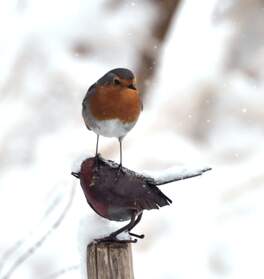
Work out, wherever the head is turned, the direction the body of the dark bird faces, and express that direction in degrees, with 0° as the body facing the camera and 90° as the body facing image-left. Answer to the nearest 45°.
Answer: approximately 90°

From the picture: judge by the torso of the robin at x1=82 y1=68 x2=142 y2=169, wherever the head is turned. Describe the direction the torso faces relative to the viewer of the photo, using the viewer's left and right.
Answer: facing the viewer and to the right of the viewer
